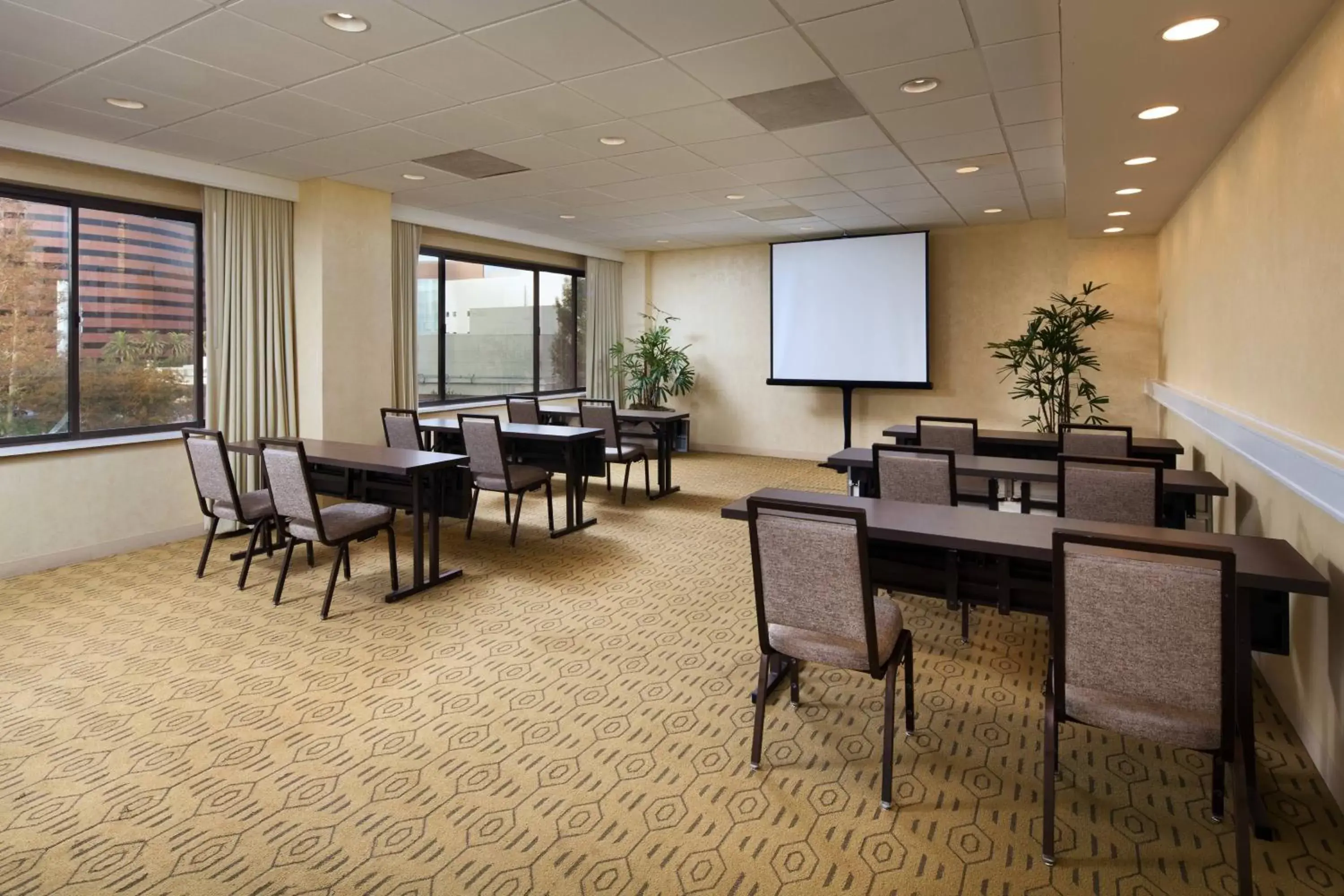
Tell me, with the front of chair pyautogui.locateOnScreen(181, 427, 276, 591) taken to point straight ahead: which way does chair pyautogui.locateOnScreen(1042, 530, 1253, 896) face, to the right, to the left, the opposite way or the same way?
the same way

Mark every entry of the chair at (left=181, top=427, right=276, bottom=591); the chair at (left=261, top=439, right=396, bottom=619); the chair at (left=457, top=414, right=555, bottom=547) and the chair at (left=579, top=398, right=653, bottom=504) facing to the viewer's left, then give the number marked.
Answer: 0

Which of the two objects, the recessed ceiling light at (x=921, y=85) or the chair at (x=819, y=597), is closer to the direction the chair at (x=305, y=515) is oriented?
the recessed ceiling light

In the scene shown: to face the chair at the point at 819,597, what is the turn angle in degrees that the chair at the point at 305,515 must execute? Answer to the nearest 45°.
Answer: approximately 90° to its right

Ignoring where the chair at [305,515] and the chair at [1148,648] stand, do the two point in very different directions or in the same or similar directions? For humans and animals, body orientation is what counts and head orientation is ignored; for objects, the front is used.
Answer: same or similar directions

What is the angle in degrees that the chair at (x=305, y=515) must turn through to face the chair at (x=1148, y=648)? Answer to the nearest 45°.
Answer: approximately 90° to its right

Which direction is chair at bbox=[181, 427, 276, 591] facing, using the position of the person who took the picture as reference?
facing away from the viewer and to the right of the viewer

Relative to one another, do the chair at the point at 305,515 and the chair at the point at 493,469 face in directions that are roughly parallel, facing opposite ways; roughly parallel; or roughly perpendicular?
roughly parallel

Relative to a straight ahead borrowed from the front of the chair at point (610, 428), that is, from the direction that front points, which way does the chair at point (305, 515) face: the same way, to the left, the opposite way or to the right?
the same way

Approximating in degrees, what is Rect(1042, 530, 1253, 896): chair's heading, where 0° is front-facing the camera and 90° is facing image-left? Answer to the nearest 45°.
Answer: approximately 180°

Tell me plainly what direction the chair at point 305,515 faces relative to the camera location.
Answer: facing away from the viewer and to the right of the viewer

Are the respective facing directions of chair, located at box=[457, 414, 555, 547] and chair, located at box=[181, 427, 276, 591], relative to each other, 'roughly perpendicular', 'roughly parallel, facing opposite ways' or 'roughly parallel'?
roughly parallel

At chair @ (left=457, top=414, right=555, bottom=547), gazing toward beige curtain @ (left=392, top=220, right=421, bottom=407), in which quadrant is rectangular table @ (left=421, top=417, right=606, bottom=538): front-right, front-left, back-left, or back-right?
front-right

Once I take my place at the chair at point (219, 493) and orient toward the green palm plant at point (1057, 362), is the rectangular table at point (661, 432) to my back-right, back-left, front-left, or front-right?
front-left
